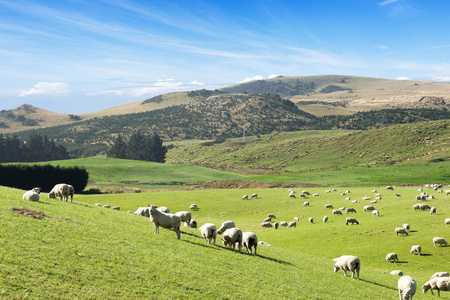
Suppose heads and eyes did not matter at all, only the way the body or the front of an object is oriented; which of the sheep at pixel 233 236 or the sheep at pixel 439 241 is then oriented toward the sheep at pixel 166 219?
the sheep at pixel 233 236

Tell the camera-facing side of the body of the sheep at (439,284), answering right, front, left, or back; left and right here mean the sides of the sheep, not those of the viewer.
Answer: left

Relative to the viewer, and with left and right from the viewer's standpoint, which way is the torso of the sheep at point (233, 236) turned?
facing to the left of the viewer

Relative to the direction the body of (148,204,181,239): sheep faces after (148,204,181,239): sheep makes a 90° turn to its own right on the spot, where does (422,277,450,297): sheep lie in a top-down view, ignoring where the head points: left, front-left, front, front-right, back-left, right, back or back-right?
right

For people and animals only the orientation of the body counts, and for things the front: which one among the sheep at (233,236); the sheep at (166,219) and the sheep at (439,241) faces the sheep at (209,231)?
the sheep at (233,236)
